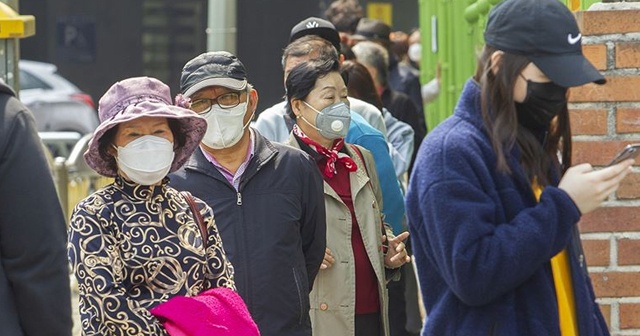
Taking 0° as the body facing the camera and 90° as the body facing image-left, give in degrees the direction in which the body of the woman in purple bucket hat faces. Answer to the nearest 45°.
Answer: approximately 0°

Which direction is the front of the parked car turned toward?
to the viewer's left

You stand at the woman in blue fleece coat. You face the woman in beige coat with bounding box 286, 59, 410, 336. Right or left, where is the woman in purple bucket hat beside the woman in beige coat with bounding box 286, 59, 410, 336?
left

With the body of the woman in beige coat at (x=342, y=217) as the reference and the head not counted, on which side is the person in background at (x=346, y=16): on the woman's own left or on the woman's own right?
on the woman's own left

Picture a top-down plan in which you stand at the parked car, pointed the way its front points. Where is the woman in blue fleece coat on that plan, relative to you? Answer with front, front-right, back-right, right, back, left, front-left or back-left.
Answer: left

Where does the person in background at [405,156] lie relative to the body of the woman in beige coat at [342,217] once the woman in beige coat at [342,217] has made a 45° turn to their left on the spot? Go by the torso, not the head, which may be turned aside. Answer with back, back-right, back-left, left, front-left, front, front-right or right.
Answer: left

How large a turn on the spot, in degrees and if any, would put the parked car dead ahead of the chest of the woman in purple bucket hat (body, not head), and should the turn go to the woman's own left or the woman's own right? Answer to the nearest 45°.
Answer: approximately 180°

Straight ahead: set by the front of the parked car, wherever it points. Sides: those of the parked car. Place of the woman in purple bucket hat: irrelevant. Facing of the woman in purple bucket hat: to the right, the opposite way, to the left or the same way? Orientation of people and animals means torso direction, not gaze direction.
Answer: to the left

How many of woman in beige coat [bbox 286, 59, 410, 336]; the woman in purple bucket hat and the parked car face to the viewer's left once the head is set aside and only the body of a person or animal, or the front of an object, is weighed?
1

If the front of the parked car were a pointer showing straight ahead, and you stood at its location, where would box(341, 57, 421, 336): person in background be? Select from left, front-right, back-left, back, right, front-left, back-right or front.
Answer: left

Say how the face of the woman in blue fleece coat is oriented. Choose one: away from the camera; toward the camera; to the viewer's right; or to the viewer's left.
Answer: to the viewer's right
